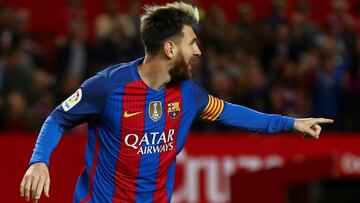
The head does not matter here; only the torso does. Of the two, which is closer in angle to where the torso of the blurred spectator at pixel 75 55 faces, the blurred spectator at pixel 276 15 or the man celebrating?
the man celebrating

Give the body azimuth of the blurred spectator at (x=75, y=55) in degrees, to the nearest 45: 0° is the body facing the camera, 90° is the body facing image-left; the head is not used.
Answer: approximately 0°

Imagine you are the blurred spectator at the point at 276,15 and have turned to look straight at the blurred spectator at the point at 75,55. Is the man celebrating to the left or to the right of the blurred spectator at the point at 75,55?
left

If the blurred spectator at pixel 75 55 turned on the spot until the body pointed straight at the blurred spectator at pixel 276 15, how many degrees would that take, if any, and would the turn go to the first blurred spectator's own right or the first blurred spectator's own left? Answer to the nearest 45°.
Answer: approximately 90° to the first blurred spectator's own left
